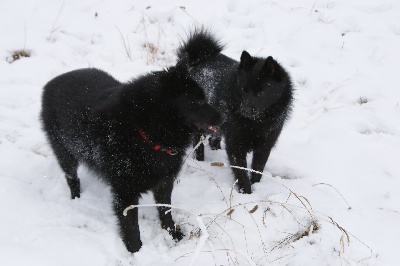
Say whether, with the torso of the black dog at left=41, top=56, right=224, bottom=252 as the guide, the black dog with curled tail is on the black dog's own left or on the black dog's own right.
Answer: on the black dog's own left

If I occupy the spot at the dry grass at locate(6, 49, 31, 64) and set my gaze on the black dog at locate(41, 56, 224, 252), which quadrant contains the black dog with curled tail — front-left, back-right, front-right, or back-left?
front-left

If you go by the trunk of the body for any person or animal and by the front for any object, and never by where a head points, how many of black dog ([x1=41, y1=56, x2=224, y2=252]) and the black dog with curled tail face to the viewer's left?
0

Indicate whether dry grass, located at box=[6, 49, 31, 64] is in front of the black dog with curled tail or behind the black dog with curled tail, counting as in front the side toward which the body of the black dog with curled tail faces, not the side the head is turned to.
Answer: behind

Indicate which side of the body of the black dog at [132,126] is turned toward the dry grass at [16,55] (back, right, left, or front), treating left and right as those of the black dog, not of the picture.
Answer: back

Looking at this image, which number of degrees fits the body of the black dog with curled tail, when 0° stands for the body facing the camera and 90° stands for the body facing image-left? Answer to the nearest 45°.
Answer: approximately 315°

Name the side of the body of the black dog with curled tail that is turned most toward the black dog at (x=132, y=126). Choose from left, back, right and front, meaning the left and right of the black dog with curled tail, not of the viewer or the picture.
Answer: right

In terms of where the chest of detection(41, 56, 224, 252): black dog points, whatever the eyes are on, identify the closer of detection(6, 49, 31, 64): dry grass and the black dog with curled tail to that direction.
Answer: the black dog with curled tail

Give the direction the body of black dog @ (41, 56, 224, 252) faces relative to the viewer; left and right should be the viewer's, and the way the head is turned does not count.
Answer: facing the viewer and to the right of the viewer
